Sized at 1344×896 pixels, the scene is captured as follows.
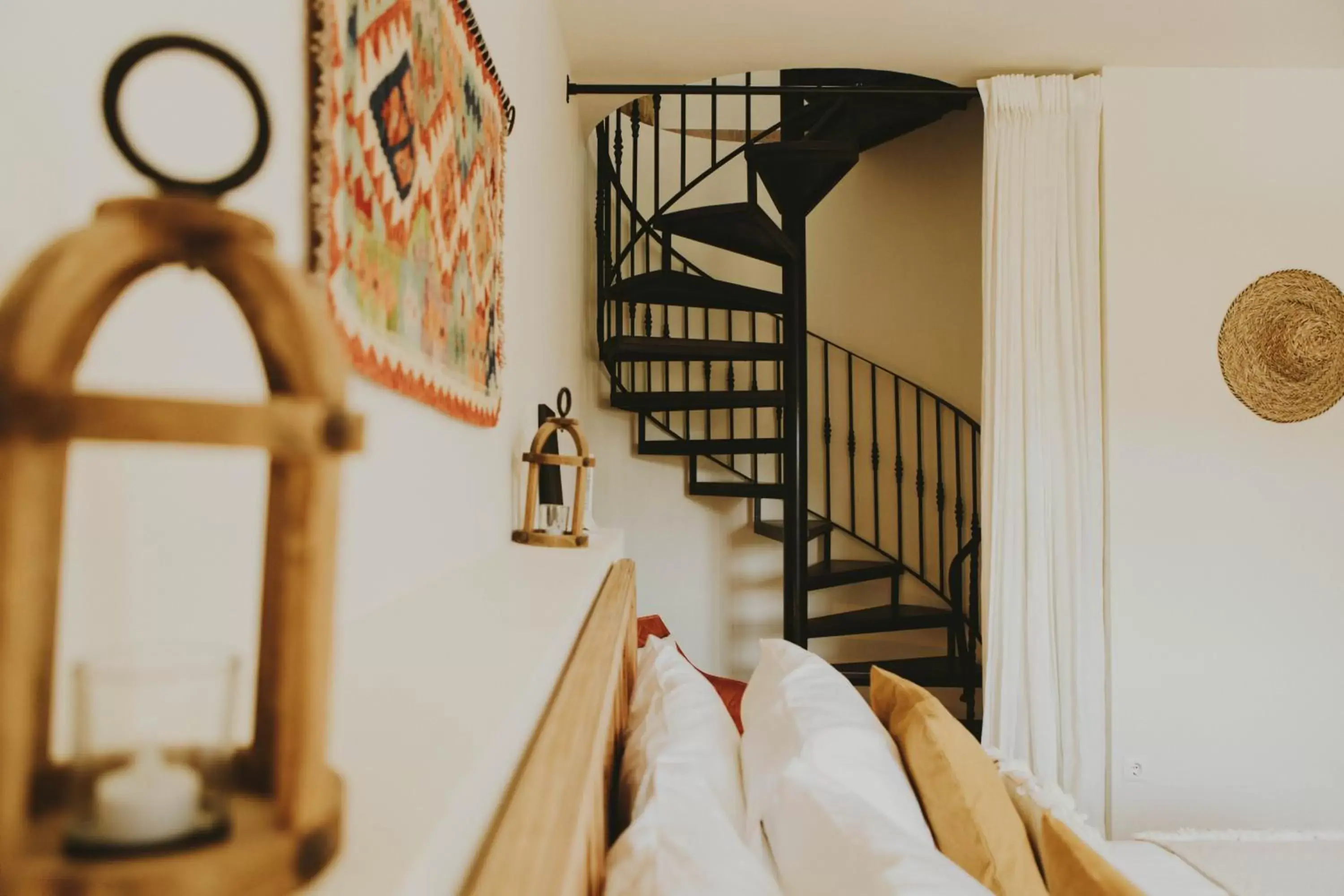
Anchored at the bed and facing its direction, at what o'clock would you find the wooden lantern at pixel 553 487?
The wooden lantern is roughly at 8 o'clock from the bed.

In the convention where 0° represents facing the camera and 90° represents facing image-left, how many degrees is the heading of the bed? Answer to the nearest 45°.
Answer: approximately 270°

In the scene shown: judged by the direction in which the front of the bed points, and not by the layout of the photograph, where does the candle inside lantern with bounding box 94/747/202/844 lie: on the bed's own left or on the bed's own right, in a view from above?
on the bed's own right

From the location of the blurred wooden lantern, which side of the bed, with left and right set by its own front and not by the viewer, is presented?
right

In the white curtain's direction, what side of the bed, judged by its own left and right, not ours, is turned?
left

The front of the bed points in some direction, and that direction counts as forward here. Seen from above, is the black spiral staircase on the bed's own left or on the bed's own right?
on the bed's own left

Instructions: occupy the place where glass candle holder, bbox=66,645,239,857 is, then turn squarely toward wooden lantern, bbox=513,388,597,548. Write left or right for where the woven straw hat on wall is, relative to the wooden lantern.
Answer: right

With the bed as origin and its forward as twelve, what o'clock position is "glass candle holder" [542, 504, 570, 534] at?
The glass candle holder is roughly at 8 o'clock from the bed.

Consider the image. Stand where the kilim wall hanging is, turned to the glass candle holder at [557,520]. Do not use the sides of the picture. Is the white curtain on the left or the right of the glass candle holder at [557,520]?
right

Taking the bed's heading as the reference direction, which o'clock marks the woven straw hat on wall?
The woven straw hat on wall is roughly at 10 o'clock from the bed.
